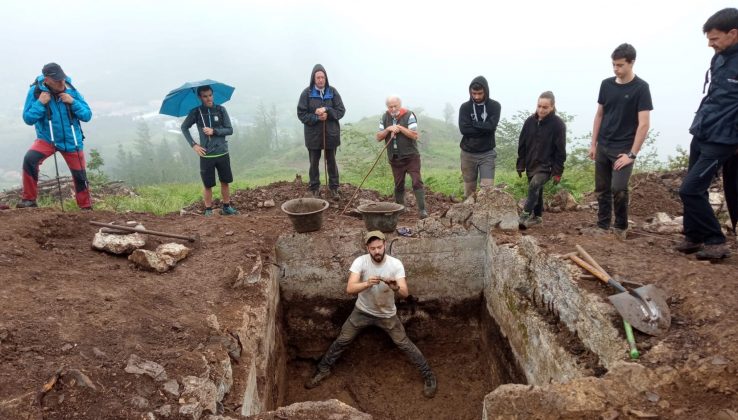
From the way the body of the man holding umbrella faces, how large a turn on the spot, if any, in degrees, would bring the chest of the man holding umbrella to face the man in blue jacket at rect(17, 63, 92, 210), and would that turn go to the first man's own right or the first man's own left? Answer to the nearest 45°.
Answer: approximately 90° to the first man's own right

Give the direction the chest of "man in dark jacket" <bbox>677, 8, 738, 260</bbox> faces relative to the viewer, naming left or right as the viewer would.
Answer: facing to the left of the viewer

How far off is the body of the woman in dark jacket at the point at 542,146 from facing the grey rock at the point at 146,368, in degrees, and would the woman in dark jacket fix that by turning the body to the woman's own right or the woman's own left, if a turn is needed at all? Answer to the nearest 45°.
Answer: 0° — they already face it

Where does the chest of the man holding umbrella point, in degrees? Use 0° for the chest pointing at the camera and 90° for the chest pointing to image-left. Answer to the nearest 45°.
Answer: approximately 0°

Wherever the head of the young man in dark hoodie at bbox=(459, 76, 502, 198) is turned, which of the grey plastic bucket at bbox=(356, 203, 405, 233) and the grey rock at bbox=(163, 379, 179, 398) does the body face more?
the grey rock

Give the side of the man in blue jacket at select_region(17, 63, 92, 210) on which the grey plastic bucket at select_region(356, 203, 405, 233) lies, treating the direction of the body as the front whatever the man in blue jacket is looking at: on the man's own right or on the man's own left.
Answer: on the man's own left

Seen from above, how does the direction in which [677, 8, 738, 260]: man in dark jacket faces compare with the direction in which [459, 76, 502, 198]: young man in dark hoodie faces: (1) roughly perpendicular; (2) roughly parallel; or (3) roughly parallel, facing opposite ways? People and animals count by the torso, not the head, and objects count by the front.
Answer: roughly perpendicular

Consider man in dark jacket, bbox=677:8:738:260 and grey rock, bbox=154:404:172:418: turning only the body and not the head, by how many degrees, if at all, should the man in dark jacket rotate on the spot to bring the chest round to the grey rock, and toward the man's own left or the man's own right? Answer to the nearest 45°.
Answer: approximately 45° to the man's own left
